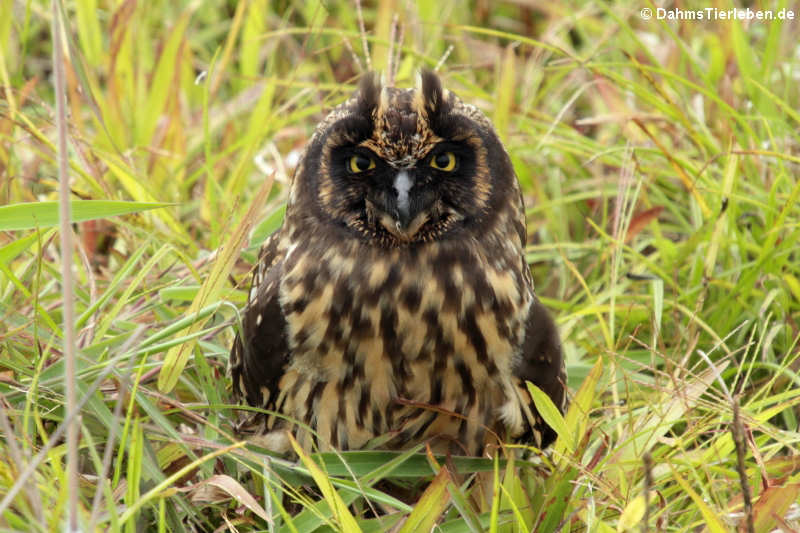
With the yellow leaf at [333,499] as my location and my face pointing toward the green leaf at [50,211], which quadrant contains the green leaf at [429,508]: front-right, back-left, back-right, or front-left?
back-right

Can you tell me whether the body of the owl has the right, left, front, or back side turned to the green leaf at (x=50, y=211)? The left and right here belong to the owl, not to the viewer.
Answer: right

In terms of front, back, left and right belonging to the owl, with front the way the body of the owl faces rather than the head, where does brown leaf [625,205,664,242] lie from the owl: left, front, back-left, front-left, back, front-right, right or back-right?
back-left

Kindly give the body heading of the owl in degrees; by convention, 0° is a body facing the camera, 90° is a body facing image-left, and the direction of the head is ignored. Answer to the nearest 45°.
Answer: approximately 0°
